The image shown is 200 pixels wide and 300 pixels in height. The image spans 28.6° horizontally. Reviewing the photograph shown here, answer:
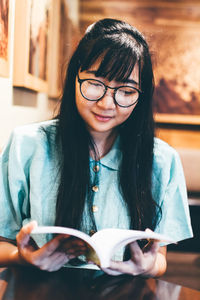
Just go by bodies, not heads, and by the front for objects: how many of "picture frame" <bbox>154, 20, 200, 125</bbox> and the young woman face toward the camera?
2

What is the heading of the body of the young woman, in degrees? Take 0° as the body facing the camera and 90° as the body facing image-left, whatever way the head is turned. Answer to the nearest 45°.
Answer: approximately 0°

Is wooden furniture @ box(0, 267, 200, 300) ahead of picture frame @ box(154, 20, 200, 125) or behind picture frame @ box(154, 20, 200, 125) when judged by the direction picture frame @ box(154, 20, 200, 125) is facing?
ahead

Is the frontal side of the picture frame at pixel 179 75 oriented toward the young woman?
yes

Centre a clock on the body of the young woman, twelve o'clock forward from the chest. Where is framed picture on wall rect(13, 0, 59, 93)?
The framed picture on wall is roughly at 5 o'clock from the young woman.

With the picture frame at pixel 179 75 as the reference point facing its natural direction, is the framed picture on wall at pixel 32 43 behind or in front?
in front

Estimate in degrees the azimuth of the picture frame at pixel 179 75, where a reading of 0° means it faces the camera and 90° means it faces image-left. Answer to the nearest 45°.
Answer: approximately 0°
